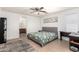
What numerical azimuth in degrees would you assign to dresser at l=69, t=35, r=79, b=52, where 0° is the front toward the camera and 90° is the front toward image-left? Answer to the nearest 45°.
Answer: approximately 45°
